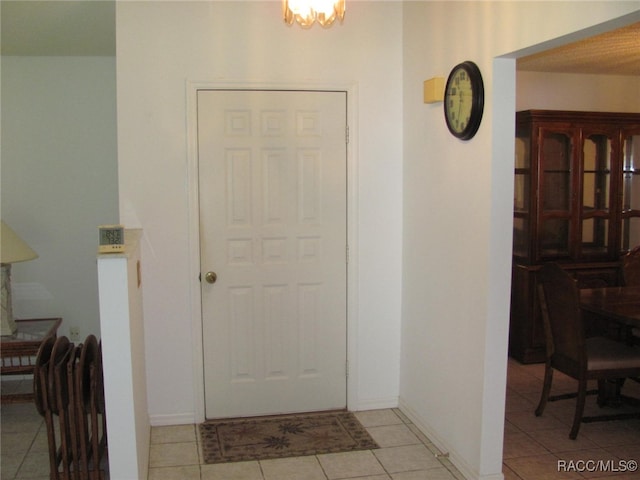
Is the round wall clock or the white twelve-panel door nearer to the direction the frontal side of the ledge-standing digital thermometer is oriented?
the round wall clock

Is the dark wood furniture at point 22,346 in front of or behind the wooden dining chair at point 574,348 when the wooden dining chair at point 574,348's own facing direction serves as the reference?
behind

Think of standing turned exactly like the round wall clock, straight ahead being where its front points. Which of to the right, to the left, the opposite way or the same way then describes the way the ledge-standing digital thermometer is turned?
to the left

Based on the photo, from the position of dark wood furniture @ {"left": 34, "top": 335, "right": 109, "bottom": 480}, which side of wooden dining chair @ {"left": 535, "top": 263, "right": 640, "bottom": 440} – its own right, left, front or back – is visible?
back

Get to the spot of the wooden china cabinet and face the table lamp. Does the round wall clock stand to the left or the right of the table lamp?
left

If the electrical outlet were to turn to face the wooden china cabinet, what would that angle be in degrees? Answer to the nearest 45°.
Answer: approximately 90° to its left

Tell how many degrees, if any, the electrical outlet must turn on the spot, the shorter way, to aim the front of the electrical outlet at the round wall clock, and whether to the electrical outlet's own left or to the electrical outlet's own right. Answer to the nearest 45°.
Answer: approximately 45° to the electrical outlet's own left
